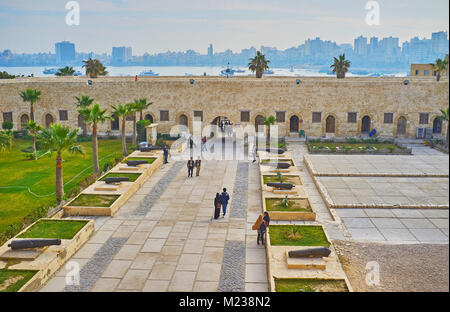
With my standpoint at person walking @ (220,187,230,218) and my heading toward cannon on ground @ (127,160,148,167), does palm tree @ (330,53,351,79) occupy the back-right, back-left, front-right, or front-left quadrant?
front-right

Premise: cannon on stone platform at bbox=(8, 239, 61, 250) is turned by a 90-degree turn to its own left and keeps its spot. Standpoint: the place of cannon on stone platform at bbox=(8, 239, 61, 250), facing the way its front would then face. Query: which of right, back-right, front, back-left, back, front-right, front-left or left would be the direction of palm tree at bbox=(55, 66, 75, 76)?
front

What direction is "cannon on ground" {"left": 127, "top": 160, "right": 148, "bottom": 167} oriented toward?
to the viewer's right

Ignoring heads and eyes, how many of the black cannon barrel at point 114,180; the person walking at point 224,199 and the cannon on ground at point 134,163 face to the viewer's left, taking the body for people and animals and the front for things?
0

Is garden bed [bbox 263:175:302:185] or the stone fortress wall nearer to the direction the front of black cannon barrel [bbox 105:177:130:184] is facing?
the garden bed
